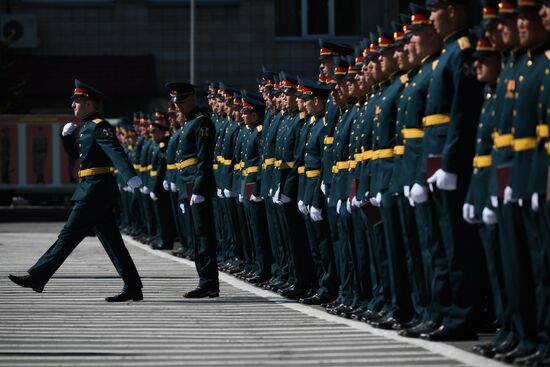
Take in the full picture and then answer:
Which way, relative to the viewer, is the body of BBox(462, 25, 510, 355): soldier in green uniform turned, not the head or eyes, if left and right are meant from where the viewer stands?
facing the viewer and to the left of the viewer

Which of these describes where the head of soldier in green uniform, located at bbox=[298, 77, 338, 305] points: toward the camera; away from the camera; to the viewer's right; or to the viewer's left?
to the viewer's left

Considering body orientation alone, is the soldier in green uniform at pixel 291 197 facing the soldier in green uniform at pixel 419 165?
no

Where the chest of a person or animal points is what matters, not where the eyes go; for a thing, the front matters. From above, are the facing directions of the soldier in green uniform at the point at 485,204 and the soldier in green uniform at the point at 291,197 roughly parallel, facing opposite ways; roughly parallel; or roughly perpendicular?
roughly parallel

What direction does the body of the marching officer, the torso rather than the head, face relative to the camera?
to the viewer's left

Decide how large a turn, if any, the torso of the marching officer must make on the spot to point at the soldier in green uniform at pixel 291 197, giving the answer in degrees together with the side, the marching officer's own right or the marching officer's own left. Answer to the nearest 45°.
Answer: approximately 180°

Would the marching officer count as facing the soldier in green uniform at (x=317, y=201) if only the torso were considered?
no

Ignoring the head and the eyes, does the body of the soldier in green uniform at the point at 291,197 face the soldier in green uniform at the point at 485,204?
no

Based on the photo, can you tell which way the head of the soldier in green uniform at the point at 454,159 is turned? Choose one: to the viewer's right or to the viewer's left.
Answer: to the viewer's left

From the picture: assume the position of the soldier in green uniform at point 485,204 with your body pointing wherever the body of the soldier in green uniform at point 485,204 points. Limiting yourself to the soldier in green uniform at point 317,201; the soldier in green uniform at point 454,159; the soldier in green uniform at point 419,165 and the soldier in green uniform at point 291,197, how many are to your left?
0

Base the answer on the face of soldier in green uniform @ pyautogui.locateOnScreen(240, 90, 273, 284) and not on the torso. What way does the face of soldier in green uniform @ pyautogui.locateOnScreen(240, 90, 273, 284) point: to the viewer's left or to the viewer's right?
to the viewer's left

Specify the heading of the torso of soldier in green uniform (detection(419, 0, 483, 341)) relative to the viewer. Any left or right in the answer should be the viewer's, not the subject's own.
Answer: facing to the left of the viewer

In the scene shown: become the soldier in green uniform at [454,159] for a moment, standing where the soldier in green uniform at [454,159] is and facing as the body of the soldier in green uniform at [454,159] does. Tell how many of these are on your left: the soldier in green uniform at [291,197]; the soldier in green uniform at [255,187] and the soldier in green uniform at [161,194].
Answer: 0

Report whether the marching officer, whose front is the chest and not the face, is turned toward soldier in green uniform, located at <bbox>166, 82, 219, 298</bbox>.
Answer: no
